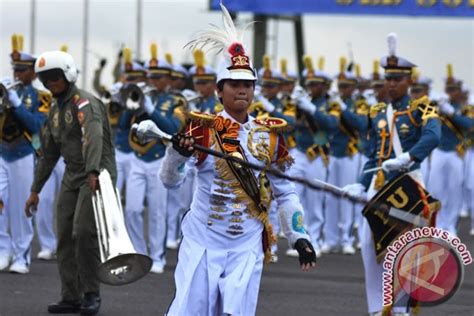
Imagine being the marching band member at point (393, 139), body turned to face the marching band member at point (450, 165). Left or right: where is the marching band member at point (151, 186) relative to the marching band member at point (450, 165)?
left

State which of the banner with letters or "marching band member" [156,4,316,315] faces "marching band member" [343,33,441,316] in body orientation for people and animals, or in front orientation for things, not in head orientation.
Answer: the banner with letters

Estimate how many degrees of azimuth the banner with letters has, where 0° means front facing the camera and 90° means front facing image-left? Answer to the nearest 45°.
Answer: approximately 0°

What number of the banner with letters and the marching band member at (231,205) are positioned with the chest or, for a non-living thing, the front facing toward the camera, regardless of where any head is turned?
2

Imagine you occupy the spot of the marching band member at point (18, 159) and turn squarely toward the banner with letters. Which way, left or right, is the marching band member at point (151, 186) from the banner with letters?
right

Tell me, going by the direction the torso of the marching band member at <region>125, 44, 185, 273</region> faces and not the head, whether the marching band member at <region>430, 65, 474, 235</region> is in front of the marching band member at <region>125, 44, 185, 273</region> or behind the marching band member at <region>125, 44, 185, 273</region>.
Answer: behind

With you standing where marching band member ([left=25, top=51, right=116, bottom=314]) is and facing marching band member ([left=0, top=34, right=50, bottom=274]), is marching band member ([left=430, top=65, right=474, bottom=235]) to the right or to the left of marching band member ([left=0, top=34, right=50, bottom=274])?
right
